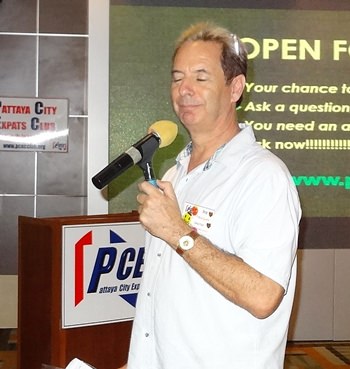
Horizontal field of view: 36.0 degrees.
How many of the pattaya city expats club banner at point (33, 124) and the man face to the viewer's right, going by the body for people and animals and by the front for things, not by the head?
0

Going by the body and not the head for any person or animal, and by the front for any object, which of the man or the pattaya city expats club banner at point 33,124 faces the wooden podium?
the pattaya city expats club banner

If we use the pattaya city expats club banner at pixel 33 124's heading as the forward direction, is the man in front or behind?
in front

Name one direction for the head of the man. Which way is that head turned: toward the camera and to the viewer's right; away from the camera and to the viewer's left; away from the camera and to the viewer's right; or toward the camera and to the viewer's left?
toward the camera and to the viewer's left

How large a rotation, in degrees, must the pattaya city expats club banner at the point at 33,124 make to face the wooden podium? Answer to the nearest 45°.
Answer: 0° — it already faces it

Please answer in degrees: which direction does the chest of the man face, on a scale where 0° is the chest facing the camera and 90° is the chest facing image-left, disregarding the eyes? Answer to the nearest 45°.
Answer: approximately 45°

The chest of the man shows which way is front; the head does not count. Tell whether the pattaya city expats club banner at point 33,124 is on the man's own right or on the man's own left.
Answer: on the man's own right

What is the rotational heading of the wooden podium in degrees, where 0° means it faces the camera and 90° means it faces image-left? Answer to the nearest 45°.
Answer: approximately 315°
